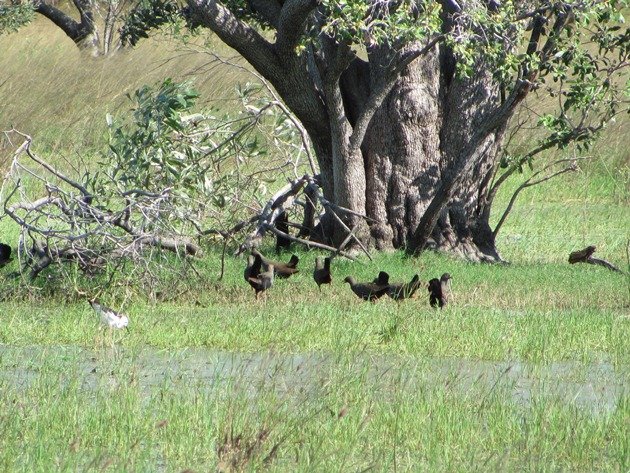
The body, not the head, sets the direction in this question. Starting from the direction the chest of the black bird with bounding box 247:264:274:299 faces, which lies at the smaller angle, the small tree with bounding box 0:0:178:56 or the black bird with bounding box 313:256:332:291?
the small tree

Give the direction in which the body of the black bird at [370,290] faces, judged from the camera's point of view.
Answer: to the viewer's left

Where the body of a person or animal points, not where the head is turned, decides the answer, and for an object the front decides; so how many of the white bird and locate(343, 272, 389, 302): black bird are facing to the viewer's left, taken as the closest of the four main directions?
2

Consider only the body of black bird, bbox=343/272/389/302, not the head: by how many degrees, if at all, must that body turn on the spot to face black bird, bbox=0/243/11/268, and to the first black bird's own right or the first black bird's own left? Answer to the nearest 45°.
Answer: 0° — it already faces it

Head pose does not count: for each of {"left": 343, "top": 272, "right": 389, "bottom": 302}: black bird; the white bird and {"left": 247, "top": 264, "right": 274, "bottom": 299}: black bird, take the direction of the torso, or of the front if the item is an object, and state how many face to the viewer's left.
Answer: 3

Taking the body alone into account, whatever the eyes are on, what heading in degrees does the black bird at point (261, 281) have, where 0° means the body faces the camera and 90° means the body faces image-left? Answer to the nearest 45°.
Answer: approximately 90°

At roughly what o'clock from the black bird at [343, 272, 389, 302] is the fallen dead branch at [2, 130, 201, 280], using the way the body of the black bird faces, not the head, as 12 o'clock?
The fallen dead branch is roughly at 12 o'clock from the black bird.

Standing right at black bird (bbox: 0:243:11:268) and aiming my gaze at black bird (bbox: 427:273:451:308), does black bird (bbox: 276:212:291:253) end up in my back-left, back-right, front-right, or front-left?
front-left

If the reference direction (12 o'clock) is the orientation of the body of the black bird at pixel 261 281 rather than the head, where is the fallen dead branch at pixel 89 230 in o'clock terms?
The fallen dead branch is roughly at 12 o'clock from the black bird.

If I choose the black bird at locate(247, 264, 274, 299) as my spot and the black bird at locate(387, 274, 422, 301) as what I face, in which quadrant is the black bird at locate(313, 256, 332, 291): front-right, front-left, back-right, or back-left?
front-left
